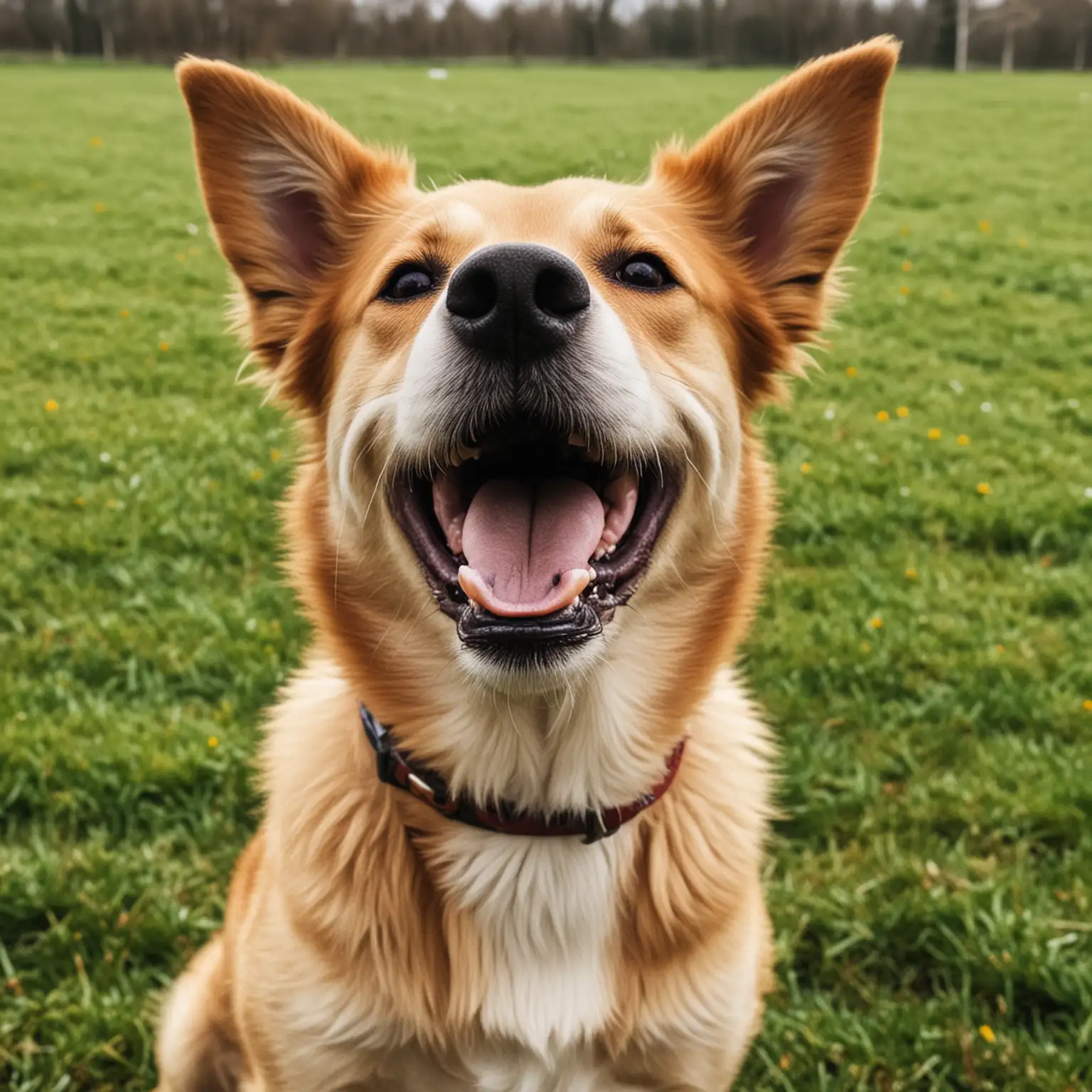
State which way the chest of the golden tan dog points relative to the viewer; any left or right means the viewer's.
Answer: facing the viewer
